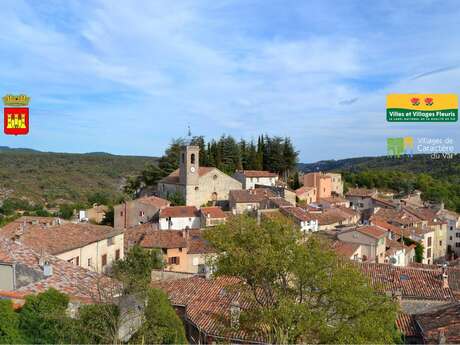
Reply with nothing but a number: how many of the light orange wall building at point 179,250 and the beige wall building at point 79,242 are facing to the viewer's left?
0

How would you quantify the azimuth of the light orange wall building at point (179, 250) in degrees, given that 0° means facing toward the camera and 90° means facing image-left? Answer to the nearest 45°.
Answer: approximately 0°

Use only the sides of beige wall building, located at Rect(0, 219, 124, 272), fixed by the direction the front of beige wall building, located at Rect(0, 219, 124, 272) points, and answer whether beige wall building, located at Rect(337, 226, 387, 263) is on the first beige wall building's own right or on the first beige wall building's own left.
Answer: on the first beige wall building's own left

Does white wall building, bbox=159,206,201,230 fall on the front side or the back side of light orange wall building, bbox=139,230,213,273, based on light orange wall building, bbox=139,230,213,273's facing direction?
on the back side

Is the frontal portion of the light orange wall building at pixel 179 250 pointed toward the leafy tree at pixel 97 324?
yes

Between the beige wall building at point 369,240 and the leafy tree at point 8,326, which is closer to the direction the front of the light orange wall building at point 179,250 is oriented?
the leafy tree

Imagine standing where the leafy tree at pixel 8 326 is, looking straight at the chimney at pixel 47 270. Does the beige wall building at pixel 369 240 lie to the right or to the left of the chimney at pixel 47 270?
right

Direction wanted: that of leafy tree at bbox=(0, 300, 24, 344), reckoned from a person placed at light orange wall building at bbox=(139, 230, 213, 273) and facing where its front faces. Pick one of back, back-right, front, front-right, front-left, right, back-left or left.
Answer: front

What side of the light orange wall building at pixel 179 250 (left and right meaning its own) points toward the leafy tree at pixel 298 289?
front

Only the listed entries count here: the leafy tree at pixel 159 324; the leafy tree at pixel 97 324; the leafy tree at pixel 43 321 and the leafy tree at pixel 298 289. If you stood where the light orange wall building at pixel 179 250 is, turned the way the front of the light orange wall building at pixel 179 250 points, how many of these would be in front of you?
4

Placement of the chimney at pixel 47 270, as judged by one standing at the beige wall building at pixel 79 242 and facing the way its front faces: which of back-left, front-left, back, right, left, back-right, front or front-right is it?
front-right

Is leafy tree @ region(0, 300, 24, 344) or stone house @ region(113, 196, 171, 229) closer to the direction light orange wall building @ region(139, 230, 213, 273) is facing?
the leafy tree

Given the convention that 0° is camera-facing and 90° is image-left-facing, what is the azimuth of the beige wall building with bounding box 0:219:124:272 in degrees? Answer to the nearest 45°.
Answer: approximately 315°

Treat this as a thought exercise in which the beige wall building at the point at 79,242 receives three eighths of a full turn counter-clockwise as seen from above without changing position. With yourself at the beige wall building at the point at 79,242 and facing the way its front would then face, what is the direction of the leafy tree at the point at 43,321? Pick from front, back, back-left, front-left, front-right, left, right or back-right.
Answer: back

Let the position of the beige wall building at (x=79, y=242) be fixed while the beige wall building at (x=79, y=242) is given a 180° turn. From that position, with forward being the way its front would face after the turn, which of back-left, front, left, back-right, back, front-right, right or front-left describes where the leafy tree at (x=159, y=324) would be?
back-left

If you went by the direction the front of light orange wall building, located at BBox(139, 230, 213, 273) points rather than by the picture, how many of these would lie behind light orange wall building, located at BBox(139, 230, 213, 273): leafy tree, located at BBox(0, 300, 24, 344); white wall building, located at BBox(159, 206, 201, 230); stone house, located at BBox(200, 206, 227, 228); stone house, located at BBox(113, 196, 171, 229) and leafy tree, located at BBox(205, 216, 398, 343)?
3
